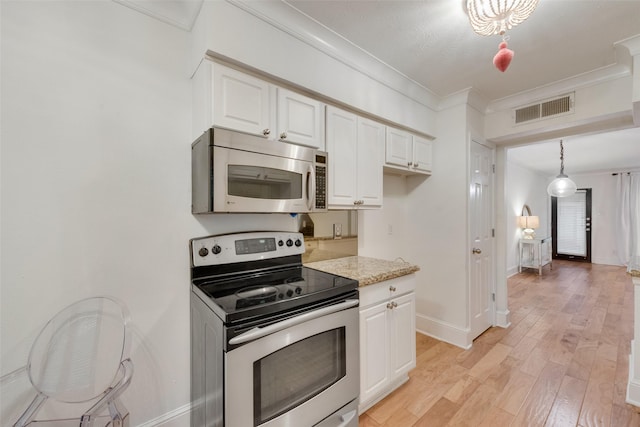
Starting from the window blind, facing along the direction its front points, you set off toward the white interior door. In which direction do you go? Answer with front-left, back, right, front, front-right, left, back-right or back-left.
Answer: front

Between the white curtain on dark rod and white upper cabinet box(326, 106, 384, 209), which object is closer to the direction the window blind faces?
the white upper cabinet

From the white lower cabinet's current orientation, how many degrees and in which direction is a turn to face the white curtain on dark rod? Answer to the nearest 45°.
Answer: approximately 90° to its left

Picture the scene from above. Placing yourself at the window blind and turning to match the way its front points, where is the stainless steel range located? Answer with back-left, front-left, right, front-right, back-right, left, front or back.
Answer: front

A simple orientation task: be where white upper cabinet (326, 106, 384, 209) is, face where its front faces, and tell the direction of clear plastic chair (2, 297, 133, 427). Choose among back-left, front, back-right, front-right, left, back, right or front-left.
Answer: right

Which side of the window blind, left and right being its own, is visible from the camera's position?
front

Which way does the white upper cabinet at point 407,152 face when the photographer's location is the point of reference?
facing the viewer and to the right of the viewer

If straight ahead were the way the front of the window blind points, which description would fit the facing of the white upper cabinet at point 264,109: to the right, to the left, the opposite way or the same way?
to the left

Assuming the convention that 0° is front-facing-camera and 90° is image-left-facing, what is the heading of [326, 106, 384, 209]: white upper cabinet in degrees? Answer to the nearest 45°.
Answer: approximately 315°

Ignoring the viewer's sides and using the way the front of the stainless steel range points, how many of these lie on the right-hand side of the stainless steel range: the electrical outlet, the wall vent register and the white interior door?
0

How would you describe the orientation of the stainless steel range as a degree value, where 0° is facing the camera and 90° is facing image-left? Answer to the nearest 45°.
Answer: approximately 315°
